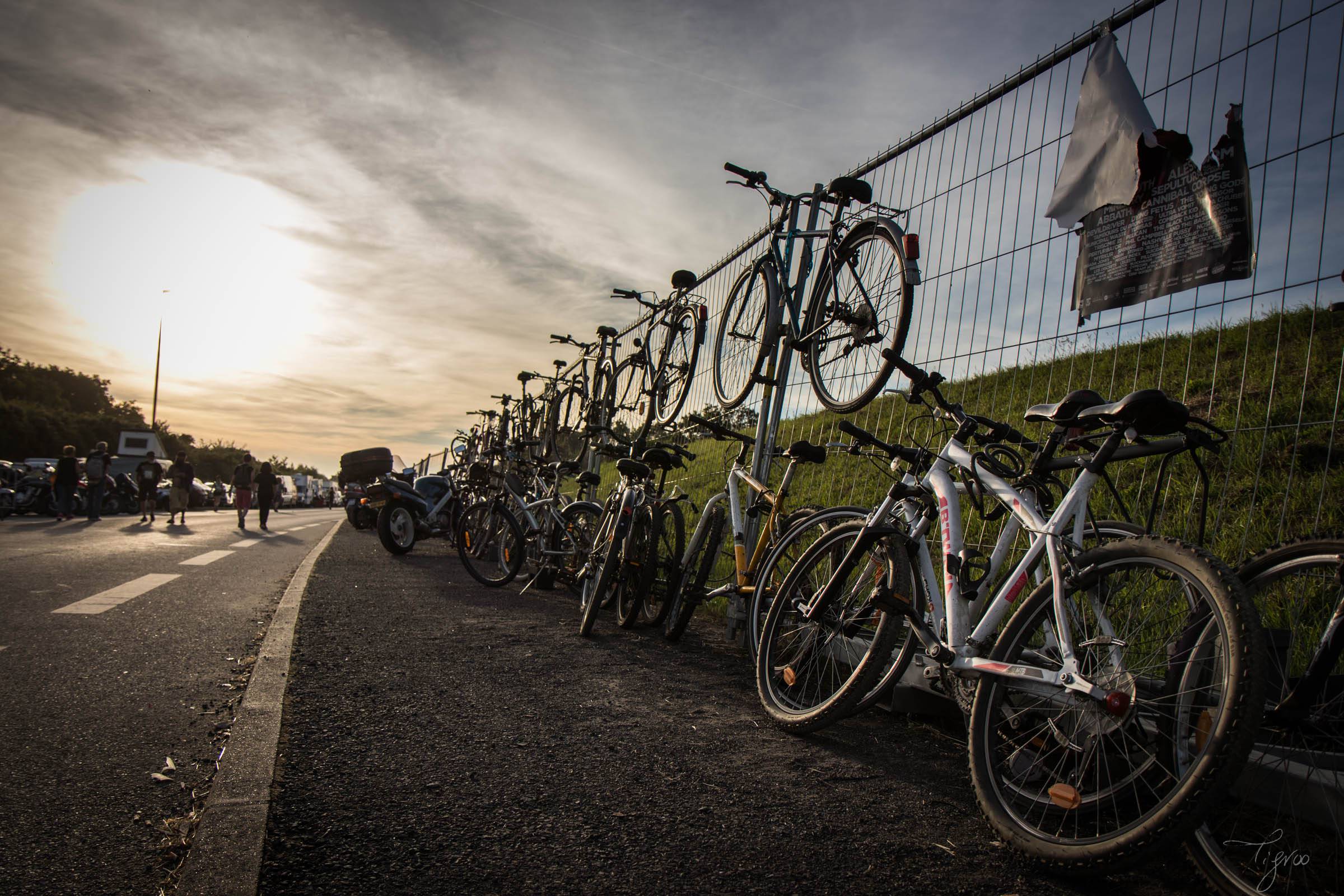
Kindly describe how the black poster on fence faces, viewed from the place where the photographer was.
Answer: facing the viewer and to the left of the viewer

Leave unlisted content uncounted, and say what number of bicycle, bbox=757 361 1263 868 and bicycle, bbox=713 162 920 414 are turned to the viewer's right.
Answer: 0

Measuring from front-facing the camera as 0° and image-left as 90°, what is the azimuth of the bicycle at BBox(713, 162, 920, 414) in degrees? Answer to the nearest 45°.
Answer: approximately 135°

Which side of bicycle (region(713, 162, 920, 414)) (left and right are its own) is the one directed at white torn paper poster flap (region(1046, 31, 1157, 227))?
back

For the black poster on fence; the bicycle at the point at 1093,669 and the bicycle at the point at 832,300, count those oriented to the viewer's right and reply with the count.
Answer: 0

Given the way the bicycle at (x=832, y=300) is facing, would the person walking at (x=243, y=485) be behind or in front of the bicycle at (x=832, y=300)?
in front

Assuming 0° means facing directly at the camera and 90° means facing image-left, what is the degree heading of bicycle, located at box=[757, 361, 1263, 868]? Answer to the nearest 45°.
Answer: approximately 135°

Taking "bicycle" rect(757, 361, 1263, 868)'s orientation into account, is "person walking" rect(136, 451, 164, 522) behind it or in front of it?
in front

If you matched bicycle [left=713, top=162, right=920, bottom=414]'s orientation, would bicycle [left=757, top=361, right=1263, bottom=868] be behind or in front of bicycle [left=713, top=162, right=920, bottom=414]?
behind
